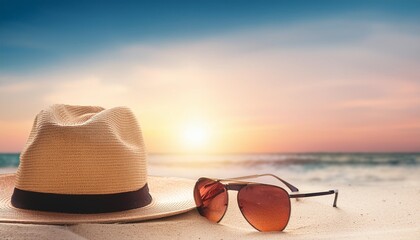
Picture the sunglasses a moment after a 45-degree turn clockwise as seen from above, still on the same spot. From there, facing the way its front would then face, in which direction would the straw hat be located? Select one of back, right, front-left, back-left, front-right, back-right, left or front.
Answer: front
